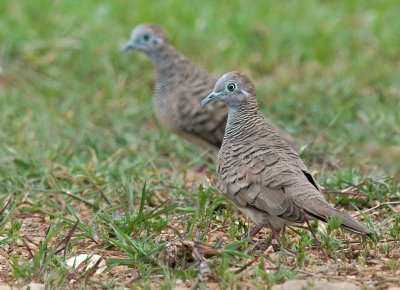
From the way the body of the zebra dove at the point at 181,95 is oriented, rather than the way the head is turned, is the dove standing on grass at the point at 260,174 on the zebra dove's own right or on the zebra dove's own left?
on the zebra dove's own left

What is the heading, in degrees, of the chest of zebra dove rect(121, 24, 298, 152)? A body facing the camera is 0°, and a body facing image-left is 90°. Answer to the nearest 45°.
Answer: approximately 90°
